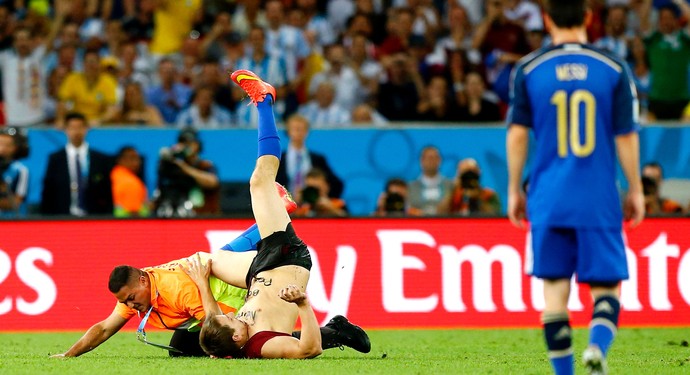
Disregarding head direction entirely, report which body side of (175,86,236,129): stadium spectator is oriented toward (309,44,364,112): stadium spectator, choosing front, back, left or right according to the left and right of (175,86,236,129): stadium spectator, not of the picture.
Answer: left

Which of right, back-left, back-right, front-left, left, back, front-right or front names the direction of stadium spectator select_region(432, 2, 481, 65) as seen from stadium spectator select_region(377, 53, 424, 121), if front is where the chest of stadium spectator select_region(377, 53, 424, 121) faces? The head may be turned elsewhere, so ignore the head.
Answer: back-left

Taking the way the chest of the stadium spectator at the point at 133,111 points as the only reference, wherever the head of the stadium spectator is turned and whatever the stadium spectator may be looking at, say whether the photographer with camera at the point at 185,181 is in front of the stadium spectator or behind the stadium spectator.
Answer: in front

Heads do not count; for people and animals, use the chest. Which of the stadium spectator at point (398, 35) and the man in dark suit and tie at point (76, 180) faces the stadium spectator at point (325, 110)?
the stadium spectator at point (398, 35)

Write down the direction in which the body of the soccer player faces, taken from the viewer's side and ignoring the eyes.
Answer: away from the camera

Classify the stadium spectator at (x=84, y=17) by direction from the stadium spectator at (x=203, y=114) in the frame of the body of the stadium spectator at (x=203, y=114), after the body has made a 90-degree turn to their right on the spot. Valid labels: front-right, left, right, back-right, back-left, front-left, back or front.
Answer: front-right

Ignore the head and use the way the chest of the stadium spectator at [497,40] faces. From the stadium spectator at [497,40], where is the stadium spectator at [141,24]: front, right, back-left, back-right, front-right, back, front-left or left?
right

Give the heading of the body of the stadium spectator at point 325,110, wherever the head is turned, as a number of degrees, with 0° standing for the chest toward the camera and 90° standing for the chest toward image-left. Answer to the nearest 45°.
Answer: approximately 0°

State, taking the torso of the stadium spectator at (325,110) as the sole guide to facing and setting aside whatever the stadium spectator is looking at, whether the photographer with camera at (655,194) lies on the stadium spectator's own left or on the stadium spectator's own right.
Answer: on the stadium spectator's own left

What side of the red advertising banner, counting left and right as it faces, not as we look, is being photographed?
front

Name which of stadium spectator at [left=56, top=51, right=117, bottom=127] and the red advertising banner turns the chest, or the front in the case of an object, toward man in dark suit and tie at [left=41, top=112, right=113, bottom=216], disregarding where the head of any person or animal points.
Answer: stadium spectator at [left=56, top=51, right=117, bottom=127]

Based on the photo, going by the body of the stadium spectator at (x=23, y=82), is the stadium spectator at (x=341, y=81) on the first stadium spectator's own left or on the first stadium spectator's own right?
on the first stadium spectator's own left

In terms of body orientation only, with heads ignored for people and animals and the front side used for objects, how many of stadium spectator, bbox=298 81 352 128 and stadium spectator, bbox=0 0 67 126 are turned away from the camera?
0

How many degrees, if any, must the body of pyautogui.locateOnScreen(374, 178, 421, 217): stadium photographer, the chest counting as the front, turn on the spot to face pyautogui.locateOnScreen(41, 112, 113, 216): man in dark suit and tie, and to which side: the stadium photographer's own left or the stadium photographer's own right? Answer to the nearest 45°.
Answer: approximately 90° to the stadium photographer's own right

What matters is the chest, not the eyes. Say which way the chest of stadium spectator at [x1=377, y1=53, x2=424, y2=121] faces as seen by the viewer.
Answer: toward the camera

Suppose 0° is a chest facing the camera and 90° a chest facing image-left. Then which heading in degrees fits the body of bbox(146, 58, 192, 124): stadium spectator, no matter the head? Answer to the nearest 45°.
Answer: approximately 0°

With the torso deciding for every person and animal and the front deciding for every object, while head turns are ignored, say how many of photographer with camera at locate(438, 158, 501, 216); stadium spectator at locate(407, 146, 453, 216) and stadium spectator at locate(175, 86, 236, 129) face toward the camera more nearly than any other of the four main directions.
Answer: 3

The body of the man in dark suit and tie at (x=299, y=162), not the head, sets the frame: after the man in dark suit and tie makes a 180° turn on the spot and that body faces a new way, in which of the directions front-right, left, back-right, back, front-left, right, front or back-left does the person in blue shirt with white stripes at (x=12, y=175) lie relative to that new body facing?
left
